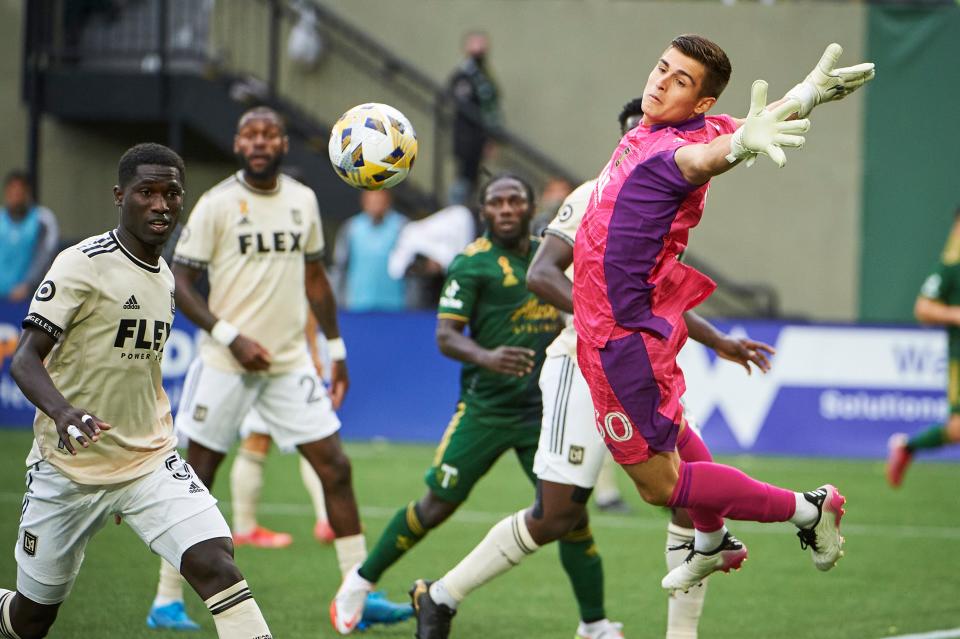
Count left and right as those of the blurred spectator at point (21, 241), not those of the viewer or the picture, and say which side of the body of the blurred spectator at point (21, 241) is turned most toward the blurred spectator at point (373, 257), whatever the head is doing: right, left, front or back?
left

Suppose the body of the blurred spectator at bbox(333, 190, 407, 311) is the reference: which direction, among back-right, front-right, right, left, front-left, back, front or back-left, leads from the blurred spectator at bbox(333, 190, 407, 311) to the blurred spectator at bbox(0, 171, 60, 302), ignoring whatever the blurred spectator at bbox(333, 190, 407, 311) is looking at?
right

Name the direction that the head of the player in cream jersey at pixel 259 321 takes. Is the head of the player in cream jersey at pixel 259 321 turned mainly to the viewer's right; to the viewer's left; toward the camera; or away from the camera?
toward the camera

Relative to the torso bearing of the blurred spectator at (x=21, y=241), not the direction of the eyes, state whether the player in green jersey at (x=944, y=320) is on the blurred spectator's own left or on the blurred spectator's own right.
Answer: on the blurred spectator's own left

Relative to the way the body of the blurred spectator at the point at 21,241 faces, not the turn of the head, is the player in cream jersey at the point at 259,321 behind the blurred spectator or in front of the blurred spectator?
in front

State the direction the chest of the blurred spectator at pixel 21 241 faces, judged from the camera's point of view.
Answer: toward the camera

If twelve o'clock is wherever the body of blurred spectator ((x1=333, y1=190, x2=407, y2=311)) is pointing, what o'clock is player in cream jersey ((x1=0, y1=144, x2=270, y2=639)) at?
The player in cream jersey is roughly at 12 o'clock from the blurred spectator.

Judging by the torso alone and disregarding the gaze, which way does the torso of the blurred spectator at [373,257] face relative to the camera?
toward the camera

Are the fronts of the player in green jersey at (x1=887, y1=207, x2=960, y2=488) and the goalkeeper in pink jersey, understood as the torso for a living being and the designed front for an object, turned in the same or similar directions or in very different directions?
very different directions

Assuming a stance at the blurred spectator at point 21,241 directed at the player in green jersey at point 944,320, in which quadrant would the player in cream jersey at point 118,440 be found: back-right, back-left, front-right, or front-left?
front-right
